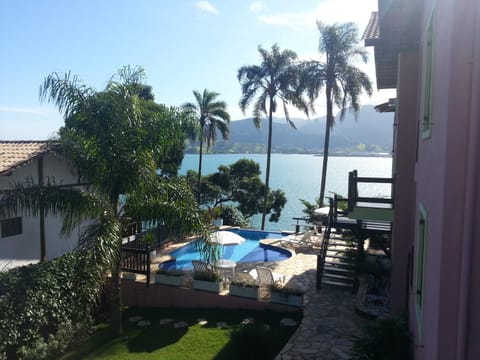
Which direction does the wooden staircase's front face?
toward the camera

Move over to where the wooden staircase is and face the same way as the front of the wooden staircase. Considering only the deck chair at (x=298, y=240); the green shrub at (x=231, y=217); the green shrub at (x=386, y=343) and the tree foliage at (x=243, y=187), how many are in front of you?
1

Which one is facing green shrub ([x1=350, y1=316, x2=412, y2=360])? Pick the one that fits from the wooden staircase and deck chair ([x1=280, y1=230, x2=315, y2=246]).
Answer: the wooden staircase

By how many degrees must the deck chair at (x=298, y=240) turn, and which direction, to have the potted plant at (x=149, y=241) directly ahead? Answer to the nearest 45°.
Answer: approximately 45° to its left

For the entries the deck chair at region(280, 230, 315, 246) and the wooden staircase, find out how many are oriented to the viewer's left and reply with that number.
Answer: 1

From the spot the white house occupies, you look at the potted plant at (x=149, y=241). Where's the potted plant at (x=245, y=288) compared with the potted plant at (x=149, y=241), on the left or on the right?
right

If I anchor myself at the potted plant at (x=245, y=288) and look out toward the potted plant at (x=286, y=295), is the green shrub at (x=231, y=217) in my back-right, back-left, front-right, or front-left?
back-left

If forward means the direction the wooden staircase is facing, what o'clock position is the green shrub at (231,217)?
The green shrub is roughly at 5 o'clock from the wooden staircase.

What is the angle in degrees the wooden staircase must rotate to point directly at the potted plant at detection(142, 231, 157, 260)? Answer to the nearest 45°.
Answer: approximately 90° to its right

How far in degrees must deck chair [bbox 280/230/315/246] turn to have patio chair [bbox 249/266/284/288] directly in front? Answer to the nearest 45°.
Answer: approximately 90° to its left

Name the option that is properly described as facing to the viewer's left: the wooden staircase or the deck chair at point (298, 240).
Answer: the deck chair

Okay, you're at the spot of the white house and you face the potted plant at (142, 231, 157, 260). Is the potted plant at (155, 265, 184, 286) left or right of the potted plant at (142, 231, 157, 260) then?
right

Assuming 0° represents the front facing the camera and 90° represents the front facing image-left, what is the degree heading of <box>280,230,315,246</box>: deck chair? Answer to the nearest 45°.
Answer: approximately 90°

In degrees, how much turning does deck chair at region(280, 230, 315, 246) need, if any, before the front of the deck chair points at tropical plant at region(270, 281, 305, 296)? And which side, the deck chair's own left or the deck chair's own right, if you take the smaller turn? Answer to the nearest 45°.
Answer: approximately 90° to the deck chair's own left

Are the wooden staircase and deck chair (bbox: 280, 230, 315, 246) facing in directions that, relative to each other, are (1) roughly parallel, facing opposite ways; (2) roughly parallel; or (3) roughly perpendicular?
roughly perpendicular

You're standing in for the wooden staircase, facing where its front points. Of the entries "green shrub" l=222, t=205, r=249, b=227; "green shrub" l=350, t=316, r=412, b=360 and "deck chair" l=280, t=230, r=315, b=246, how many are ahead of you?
1

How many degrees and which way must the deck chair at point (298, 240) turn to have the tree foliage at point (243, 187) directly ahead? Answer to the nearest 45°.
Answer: approximately 90° to its right

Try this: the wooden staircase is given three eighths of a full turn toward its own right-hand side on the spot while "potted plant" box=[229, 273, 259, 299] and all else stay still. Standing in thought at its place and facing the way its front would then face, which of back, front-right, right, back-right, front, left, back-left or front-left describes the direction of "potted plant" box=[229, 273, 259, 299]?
left
